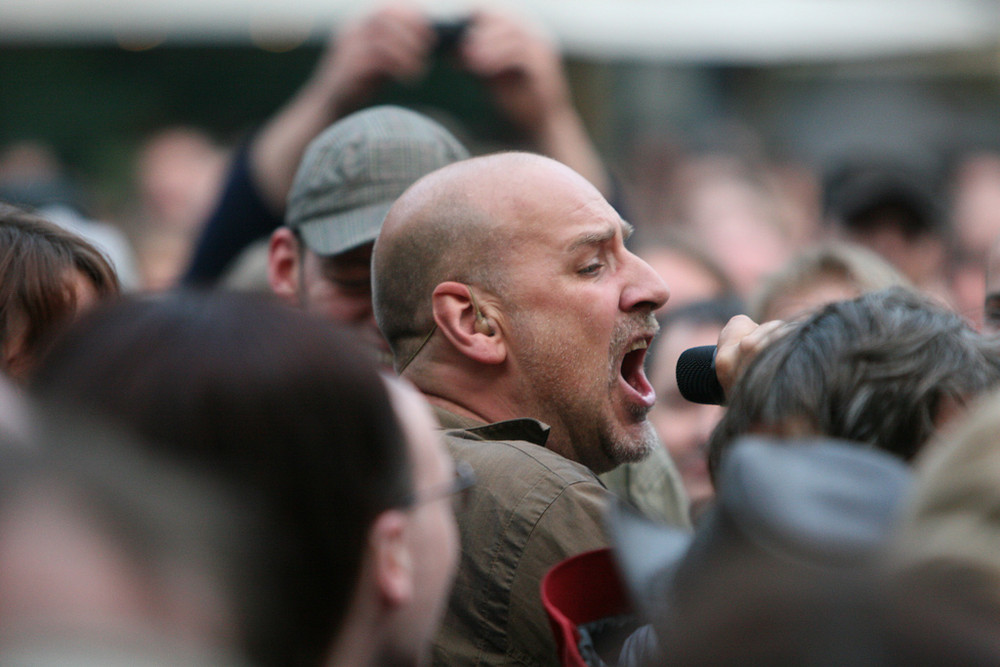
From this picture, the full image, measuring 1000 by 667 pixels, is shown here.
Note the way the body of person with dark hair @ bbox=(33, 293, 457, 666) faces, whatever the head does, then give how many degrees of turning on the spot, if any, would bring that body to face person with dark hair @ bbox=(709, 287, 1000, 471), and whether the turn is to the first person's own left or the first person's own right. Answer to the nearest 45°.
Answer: approximately 45° to the first person's own right

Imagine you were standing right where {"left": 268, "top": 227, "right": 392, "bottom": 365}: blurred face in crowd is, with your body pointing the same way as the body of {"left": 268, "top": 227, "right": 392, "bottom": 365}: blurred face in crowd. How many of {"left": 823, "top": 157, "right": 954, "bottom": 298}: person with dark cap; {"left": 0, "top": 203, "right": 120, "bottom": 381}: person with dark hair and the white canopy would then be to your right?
1

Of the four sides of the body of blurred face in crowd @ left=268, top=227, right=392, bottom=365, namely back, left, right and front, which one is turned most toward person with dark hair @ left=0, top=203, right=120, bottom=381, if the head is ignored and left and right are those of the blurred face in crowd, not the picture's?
right

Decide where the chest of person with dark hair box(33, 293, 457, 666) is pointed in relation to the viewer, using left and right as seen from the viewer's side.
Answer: facing away from the viewer and to the right of the viewer

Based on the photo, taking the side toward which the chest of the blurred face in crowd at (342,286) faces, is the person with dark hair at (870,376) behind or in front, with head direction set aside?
in front

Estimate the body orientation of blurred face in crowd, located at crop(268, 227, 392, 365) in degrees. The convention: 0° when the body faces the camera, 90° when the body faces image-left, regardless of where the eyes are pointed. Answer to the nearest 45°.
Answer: approximately 315°

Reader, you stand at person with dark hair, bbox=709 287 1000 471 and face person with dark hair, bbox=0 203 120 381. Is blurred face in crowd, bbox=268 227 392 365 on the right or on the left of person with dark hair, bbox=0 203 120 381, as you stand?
right

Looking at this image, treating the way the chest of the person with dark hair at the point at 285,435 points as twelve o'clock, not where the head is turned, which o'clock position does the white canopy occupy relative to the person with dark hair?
The white canopy is roughly at 11 o'clock from the person with dark hair.

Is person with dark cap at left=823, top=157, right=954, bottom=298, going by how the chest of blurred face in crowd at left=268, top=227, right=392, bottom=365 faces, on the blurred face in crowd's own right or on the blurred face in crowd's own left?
on the blurred face in crowd's own left

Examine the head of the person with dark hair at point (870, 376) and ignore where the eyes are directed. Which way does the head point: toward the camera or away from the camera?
away from the camera

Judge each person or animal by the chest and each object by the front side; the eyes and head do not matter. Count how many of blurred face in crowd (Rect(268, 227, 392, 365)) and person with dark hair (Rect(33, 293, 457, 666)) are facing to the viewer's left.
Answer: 0
